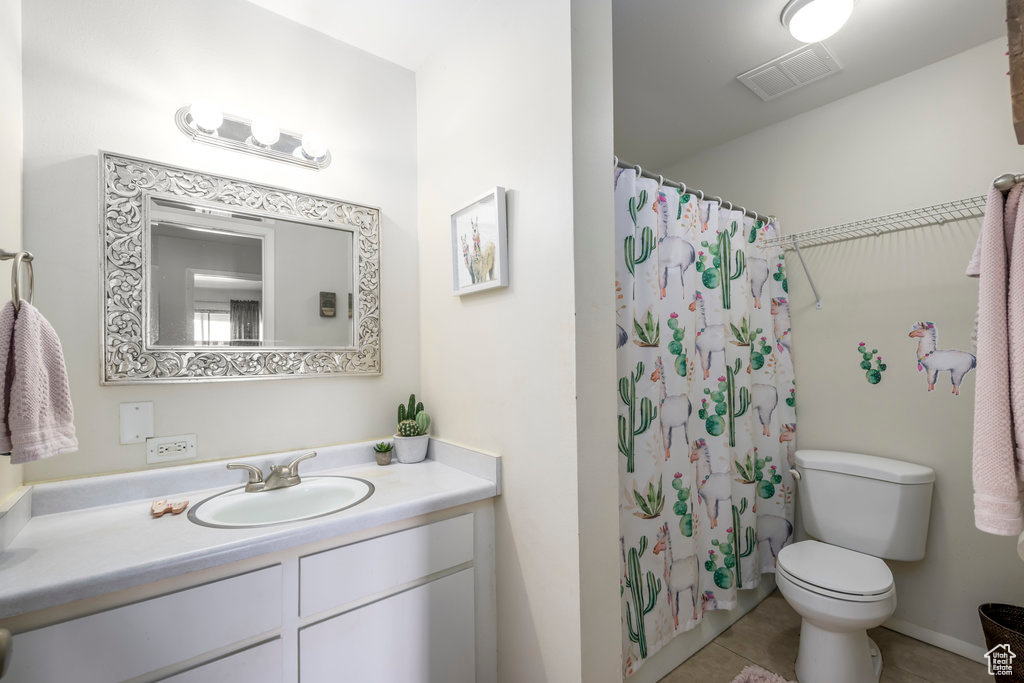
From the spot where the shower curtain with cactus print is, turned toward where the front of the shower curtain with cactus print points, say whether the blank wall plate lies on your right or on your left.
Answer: on your right

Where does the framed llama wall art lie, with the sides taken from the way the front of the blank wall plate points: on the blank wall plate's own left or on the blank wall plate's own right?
on the blank wall plate's own left

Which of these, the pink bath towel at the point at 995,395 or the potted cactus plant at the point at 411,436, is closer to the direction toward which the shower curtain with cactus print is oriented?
the pink bath towel

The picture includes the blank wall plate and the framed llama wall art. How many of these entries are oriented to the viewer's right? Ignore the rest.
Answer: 0

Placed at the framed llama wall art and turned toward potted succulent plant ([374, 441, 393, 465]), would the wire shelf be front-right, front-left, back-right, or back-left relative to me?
back-right

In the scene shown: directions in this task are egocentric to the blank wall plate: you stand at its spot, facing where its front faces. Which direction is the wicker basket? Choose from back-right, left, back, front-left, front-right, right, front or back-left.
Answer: front-left

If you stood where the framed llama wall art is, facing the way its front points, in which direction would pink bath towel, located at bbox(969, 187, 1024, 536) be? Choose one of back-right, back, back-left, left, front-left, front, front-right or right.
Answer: left

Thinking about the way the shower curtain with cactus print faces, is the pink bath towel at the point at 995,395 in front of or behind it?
in front

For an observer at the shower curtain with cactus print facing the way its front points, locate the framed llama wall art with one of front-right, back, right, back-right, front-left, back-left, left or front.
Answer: right

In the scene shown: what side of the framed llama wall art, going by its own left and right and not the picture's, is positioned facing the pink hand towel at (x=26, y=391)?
front

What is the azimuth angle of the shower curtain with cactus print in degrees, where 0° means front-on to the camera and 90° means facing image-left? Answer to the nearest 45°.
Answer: approximately 315°
